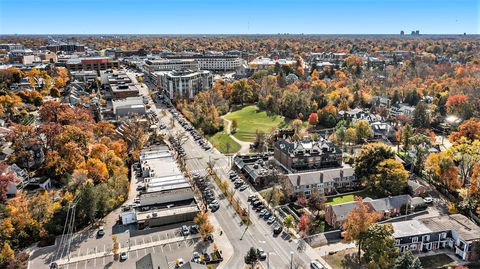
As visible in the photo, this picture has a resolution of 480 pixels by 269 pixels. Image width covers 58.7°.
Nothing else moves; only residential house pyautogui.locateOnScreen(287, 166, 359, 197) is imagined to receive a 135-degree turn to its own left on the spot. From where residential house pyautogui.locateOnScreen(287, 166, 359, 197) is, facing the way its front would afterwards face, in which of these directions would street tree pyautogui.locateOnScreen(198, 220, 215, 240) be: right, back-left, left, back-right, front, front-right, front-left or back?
back

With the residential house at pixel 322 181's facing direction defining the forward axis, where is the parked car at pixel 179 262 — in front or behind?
in front

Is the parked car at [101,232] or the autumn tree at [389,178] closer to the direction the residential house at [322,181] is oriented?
the parked car

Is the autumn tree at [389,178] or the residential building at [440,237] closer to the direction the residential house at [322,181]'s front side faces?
the residential building

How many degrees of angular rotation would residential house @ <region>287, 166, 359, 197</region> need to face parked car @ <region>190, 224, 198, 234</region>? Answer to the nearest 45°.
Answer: approximately 45° to its right

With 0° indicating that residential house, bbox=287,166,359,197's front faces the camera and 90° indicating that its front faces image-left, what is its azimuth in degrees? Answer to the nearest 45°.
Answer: approximately 0°

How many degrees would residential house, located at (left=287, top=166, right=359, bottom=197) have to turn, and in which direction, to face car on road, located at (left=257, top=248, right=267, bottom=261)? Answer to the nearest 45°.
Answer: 0° — it already faces it

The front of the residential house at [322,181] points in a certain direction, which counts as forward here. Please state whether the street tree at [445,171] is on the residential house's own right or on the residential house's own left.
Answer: on the residential house's own left

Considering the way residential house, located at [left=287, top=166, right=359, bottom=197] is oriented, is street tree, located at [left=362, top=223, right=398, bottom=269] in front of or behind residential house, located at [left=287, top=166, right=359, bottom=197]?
in front

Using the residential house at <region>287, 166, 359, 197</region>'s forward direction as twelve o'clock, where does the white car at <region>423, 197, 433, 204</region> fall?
The white car is roughly at 9 o'clock from the residential house.

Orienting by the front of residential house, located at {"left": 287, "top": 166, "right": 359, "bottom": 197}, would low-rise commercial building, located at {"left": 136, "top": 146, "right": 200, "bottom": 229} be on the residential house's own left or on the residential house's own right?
on the residential house's own right

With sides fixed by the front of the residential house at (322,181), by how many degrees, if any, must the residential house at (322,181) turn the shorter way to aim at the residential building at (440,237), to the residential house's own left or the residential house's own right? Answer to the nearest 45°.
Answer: approximately 45° to the residential house's own left

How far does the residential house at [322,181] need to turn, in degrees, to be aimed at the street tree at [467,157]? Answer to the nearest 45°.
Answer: approximately 90° to its left

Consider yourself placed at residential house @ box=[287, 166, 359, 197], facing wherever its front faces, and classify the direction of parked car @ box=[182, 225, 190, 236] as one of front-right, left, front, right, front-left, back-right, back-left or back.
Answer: front-right

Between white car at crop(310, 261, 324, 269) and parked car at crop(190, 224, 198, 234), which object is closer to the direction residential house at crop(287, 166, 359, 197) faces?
the white car

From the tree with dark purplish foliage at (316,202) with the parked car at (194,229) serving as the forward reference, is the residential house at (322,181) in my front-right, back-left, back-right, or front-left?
back-right

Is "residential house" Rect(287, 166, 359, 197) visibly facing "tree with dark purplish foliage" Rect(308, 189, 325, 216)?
yes
